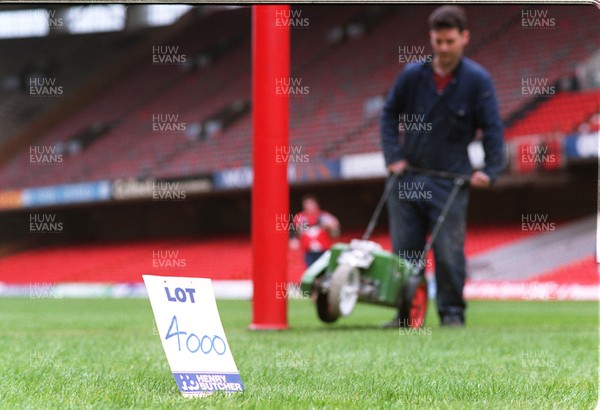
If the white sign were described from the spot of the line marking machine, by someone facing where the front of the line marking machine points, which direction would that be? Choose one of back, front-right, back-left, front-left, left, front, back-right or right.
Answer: front-left

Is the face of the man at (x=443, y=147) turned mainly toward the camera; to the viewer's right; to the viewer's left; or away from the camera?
toward the camera

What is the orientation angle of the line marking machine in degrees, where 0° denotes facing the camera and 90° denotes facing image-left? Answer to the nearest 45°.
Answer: approximately 45°
